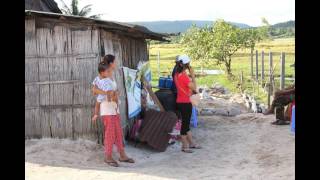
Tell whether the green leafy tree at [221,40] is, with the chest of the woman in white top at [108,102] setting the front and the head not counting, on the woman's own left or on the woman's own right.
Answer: on the woman's own left

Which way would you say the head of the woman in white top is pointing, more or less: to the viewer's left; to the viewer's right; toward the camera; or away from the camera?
to the viewer's right
